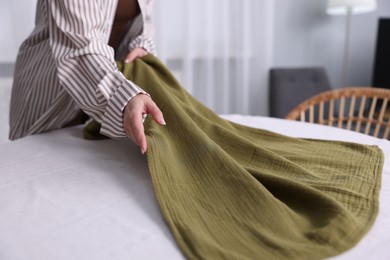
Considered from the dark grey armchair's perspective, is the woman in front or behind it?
in front

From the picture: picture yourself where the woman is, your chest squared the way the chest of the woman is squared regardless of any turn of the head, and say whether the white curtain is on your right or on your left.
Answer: on your left

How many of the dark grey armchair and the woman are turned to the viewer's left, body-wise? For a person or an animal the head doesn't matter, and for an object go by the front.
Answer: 0

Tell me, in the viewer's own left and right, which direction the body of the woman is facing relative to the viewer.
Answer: facing the viewer and to the right of the viewer

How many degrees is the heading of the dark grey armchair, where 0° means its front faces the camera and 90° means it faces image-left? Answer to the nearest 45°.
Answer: approximately 0°

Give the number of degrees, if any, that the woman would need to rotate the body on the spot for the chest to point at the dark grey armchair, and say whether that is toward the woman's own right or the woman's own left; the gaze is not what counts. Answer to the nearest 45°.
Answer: approximately 90° to the woman's own left
